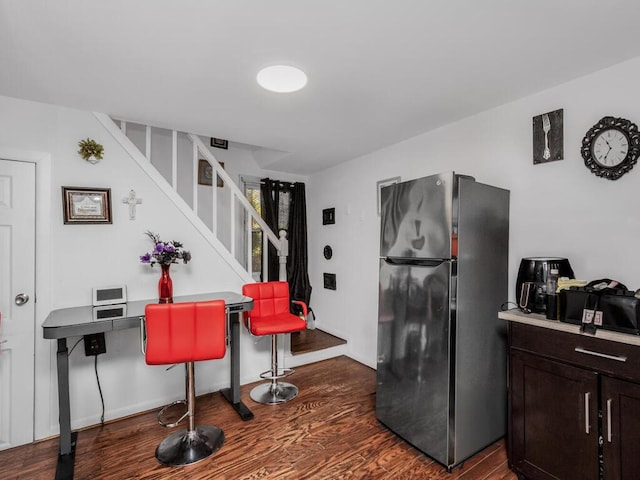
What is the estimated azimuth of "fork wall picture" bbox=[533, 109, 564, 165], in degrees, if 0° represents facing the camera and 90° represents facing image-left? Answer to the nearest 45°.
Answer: approximately 45°

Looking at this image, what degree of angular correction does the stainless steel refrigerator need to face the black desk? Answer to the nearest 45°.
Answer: approximately 45° to its right

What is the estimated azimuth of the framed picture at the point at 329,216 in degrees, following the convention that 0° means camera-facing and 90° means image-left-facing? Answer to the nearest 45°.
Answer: approximately 45°

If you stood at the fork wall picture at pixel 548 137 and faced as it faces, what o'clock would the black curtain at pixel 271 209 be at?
The black curtain is roughly at 2 o'clock from the fork wall picture.

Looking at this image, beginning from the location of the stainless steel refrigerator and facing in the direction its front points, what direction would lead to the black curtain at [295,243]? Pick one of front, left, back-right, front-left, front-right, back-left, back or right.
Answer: right
